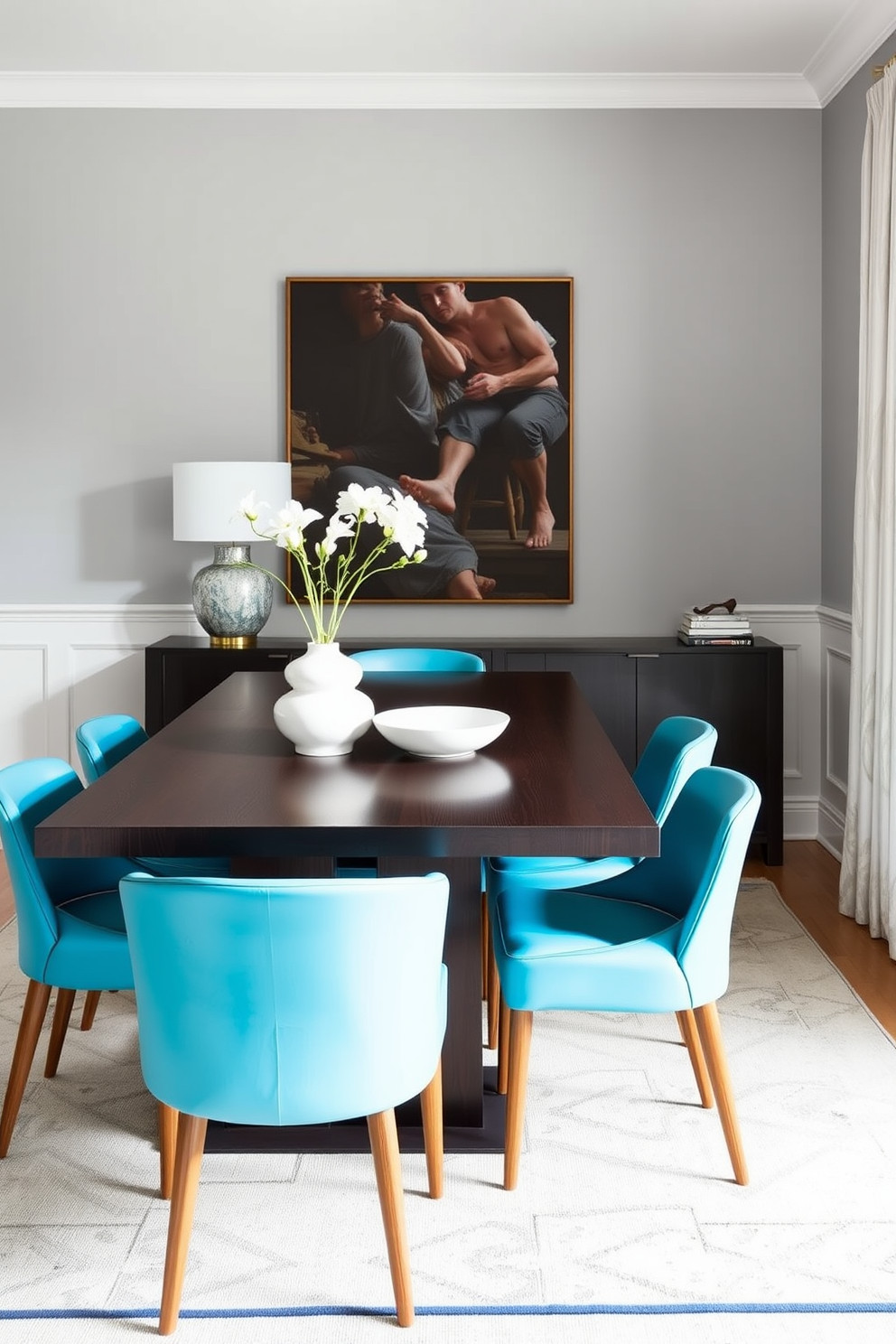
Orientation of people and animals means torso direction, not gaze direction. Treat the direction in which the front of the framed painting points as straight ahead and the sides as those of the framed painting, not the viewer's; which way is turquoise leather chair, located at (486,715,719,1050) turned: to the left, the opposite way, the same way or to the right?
to the right

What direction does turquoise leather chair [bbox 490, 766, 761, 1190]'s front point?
to the viewer's left

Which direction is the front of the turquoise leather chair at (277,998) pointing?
away from the camera

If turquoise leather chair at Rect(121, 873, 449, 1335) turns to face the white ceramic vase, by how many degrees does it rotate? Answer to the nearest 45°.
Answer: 0° — it already faces it

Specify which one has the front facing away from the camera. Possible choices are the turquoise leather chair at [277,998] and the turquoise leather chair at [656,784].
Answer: the turquoise leather chair at [277,998]

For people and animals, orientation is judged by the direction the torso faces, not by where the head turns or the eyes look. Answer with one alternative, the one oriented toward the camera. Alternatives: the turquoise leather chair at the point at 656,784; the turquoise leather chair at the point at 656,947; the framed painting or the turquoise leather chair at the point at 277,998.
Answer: the framed painting

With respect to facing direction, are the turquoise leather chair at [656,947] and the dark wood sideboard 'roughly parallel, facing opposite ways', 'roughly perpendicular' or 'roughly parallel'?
roughly perpendicular

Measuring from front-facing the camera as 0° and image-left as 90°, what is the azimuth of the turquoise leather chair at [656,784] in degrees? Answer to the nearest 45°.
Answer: approximately 90°

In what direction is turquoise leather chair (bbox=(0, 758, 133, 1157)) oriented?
to the viewer's right
